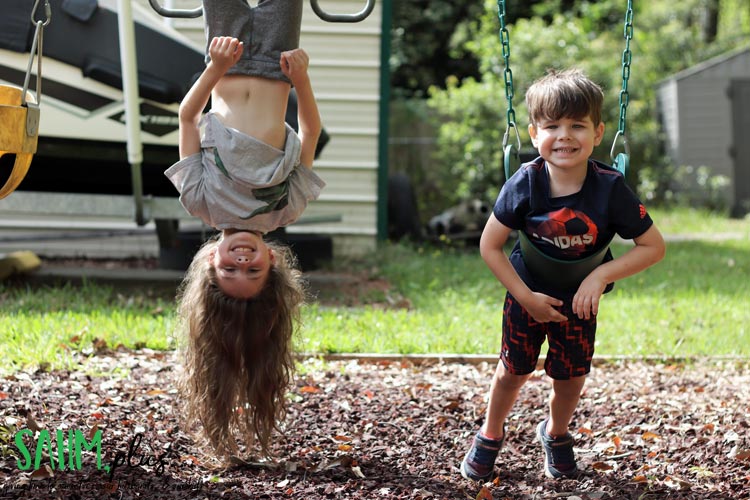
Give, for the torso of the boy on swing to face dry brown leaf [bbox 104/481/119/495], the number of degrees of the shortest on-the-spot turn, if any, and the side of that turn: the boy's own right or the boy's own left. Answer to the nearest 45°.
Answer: approximately 90° to the boy's own right

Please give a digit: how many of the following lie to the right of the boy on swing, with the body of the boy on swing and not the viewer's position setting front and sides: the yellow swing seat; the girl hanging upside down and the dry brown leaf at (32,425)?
3

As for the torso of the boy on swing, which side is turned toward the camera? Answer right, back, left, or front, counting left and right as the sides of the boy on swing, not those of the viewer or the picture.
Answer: front

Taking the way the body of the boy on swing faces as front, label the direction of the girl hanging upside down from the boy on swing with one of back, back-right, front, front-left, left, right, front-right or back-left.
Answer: right

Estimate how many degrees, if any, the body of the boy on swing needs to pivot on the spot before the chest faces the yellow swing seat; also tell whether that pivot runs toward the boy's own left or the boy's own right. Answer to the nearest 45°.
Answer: approximately 90° to the boy's own right

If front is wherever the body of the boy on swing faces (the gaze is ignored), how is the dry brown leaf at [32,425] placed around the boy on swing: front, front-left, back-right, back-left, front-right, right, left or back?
right
